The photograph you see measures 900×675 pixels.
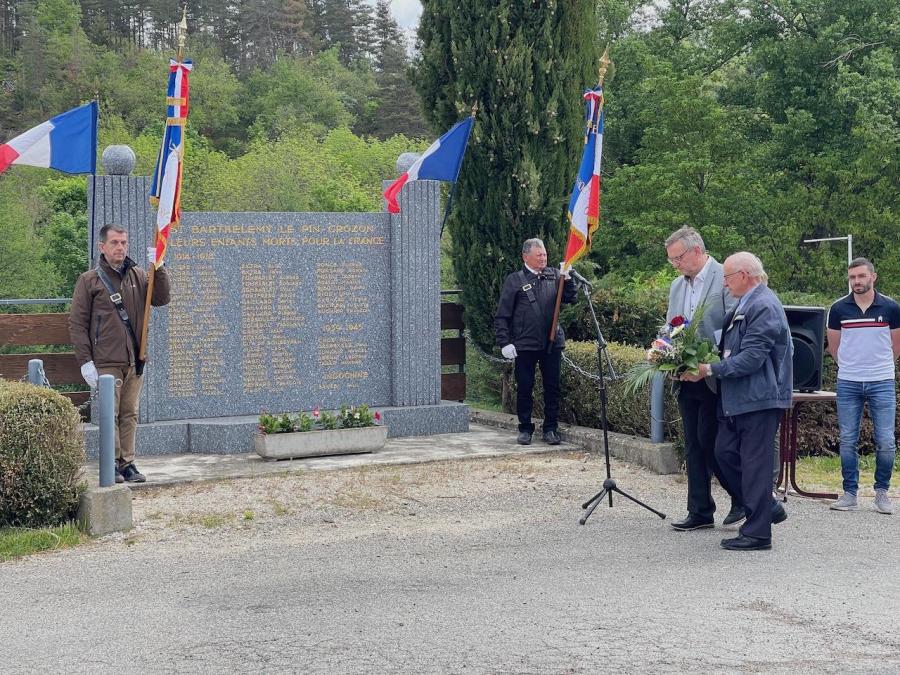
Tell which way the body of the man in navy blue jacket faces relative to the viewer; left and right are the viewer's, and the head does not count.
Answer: facing to the left of the viewer

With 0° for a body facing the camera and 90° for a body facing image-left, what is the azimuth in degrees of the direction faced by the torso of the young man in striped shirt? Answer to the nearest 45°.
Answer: approximately 0°

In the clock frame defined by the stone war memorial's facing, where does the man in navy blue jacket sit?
The man in navy blue jacket is roughly at 11 o'clock from the stone war memorial.

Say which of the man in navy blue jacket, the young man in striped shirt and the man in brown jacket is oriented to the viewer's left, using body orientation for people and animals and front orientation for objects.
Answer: the man in navy blue jacket

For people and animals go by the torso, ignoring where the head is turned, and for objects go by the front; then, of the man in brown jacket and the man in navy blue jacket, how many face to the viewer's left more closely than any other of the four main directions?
1

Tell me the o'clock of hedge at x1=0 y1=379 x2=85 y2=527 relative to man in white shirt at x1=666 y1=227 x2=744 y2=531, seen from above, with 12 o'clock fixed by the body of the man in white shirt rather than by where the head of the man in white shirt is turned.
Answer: The hedge is roughly at 1 o'clock from the man in white shirt.

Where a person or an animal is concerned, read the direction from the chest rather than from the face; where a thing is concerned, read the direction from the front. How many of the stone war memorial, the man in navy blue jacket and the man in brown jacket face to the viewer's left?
1

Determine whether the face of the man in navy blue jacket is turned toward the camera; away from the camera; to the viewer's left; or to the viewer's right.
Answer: to the viewer's left

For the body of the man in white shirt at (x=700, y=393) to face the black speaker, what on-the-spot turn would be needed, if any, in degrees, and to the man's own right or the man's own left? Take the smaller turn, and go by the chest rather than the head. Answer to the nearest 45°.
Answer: approximately 180°

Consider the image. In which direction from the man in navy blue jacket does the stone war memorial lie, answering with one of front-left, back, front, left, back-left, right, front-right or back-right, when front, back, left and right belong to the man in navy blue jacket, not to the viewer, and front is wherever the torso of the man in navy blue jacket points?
front-right

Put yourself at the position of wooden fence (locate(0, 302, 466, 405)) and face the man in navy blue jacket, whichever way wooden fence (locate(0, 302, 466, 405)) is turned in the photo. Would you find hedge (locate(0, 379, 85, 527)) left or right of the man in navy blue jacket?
right

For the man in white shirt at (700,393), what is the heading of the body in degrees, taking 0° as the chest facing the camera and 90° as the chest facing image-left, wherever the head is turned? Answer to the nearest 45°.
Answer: approximately 45°

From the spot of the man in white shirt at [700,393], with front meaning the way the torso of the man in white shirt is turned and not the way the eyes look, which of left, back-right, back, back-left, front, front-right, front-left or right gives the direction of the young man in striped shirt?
back
